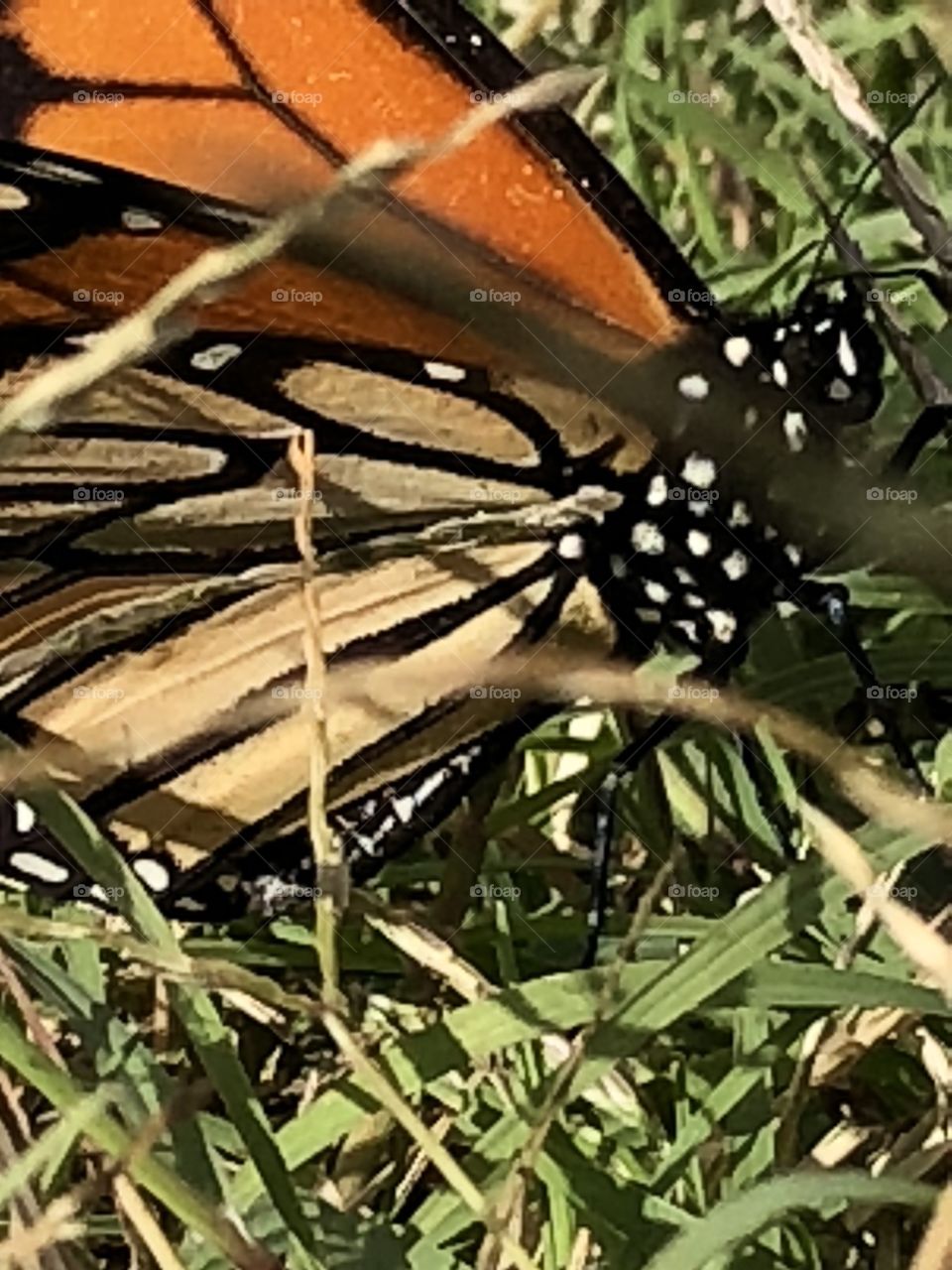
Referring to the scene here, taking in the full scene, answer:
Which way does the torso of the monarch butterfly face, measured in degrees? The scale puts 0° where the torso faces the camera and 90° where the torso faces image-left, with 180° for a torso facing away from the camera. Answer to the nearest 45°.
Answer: approximately 270°
